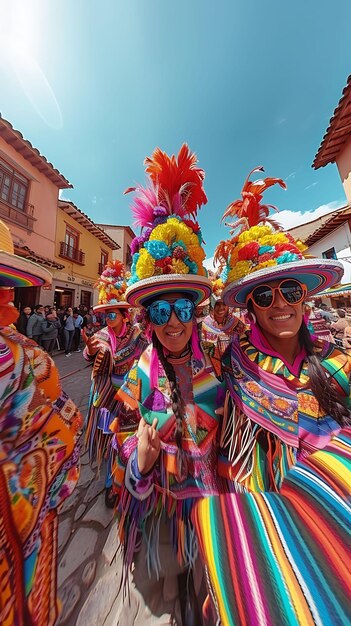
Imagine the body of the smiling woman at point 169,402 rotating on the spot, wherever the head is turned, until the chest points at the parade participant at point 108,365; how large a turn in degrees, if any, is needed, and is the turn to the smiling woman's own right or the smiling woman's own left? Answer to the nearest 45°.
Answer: approximately 135° to the smiling woman's own right

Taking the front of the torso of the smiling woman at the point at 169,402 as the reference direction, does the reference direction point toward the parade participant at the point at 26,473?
no

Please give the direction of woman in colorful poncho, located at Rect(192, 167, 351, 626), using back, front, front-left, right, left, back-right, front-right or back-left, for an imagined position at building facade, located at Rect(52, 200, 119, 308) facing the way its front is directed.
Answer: front-right

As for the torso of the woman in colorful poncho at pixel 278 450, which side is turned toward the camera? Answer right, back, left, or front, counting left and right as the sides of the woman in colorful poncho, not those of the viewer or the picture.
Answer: front

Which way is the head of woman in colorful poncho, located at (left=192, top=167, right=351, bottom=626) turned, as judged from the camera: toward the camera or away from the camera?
toward the camera

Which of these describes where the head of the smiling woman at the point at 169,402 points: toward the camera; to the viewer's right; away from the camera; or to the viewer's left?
toward the camera

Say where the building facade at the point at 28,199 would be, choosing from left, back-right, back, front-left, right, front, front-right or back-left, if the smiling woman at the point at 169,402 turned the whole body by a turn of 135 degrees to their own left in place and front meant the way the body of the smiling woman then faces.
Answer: left

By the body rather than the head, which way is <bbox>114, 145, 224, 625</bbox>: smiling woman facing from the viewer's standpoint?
toward the camera

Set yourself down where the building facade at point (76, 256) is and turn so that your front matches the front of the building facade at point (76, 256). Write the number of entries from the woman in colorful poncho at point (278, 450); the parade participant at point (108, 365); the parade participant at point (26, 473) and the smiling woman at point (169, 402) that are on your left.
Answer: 0

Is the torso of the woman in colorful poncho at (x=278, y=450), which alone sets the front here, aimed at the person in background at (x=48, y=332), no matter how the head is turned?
no

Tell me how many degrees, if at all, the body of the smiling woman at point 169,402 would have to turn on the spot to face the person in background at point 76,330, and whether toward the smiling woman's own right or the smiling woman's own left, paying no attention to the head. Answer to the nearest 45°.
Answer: approximately 135° to the smiling woman's own right

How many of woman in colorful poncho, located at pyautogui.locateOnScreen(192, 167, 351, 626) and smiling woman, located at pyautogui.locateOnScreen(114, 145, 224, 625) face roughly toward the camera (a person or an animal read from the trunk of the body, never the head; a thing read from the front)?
2

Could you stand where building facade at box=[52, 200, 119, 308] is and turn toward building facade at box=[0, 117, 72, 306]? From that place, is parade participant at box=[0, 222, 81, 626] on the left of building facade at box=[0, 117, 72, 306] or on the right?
left

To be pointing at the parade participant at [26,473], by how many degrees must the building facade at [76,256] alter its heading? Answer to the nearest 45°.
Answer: approximately 45° to its right

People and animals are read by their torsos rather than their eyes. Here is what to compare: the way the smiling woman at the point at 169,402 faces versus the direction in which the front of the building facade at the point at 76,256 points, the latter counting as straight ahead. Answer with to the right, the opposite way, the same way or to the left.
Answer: to the right
